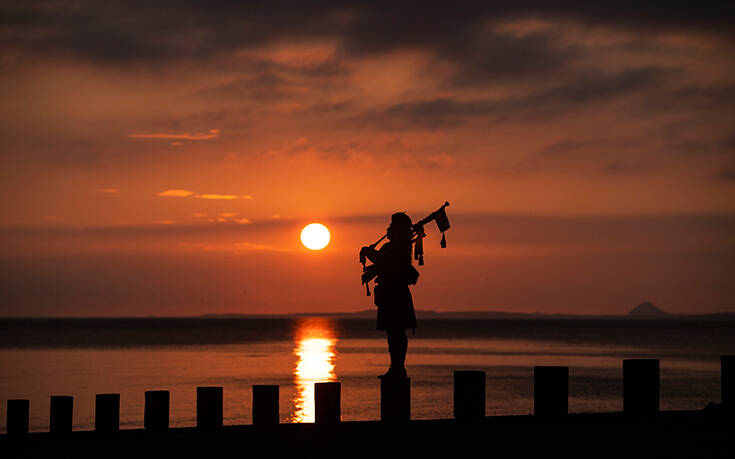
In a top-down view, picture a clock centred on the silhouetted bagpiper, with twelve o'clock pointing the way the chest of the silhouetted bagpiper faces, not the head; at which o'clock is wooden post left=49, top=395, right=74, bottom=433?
The wooden post is roughly at 11 o'clock from the silhouetted bagpiper.

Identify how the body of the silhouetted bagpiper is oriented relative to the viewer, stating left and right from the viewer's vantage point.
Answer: facing to the left of the viewer

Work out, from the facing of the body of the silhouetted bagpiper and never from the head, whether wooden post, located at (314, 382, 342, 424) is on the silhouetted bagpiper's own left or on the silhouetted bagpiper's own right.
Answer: on the silhouetted bagpiper's own left

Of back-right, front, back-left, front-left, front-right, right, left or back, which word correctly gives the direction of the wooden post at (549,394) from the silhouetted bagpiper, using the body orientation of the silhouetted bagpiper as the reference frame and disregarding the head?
back-left

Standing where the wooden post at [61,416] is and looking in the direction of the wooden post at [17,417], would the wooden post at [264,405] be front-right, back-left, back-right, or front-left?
back-right

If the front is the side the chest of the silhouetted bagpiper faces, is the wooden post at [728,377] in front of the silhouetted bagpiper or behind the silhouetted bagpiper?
behind

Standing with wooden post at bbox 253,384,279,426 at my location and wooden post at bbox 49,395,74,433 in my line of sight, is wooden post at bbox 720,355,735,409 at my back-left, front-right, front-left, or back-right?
back-right

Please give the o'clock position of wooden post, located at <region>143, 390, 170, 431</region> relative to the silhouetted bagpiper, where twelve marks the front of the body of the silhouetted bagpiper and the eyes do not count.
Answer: The wooden post is roughly at 11 o'clock from the silhouetted bagpiper.
